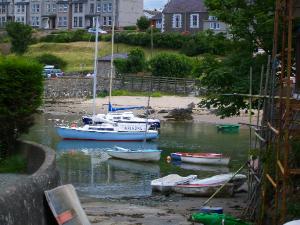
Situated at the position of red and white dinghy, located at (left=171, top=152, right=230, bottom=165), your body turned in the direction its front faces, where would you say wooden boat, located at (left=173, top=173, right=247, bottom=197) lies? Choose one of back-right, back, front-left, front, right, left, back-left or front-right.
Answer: left

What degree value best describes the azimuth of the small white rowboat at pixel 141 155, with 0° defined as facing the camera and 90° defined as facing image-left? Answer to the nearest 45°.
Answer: approximately 90°

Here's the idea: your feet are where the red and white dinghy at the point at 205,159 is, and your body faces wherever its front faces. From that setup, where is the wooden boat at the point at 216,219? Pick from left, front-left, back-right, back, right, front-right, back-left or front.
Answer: left

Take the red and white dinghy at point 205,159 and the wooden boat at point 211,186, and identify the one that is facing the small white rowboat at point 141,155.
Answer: the red and white dinghy

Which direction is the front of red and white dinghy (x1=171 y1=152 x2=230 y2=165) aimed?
to the viewer's left

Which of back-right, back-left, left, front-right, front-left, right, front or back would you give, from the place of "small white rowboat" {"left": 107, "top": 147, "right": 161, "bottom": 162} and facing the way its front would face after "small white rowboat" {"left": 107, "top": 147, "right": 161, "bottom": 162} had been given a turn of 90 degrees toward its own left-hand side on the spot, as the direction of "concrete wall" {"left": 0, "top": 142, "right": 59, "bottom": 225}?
front

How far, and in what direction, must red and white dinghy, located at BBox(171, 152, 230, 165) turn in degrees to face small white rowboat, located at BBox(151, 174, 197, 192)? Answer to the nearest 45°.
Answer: approximately 90° to its left
